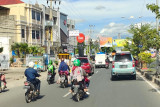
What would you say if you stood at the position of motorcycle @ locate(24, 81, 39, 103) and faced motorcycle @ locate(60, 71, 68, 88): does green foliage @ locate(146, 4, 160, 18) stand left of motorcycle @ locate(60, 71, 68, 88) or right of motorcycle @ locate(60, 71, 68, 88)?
right

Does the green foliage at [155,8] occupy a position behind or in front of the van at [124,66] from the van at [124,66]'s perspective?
behind

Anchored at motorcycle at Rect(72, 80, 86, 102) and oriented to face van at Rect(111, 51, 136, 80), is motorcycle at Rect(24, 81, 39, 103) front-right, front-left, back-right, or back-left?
back-left

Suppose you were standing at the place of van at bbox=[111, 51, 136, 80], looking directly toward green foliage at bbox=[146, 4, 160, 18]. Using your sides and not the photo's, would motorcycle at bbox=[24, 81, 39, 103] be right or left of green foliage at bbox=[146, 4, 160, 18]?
right
